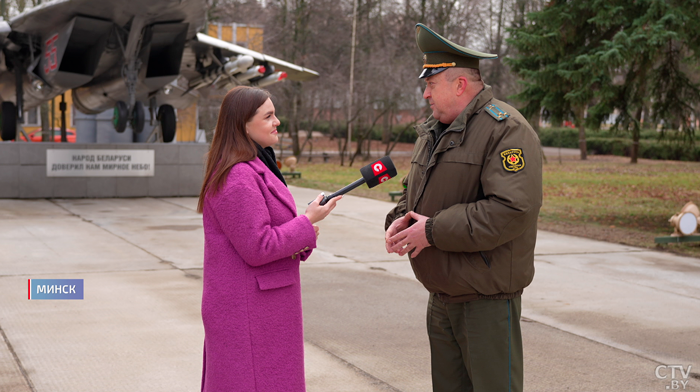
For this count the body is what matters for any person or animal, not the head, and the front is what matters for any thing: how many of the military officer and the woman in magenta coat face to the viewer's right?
1

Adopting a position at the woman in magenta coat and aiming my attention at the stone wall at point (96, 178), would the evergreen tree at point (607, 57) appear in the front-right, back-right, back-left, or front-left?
front-right

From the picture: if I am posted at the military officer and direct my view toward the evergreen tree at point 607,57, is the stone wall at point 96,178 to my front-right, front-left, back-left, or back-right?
front-left

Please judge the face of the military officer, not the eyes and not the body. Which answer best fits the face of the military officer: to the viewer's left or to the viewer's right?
to the viewer's left

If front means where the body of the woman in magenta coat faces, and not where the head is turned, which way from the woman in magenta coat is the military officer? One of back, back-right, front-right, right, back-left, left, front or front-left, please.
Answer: front

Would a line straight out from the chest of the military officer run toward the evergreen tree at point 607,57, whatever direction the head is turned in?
no

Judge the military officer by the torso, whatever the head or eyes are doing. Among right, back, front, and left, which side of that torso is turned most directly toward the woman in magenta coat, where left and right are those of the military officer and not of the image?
front

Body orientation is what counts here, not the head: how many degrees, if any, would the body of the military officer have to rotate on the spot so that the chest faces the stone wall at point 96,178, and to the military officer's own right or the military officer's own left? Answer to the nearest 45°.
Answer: approximately 90° to the military officer's own right

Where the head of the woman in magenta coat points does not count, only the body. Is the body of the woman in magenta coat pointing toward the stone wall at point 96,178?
no

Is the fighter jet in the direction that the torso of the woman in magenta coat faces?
no

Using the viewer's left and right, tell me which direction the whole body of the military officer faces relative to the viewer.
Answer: facing the viewer and to the left of the viewer

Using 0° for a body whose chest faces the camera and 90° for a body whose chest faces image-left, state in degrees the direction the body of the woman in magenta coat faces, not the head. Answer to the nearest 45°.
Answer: approximately 270°

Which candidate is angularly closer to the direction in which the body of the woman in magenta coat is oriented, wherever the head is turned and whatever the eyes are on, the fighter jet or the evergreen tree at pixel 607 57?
the evergreen tree

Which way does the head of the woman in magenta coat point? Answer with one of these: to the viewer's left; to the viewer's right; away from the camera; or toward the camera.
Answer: to the viewer's right
